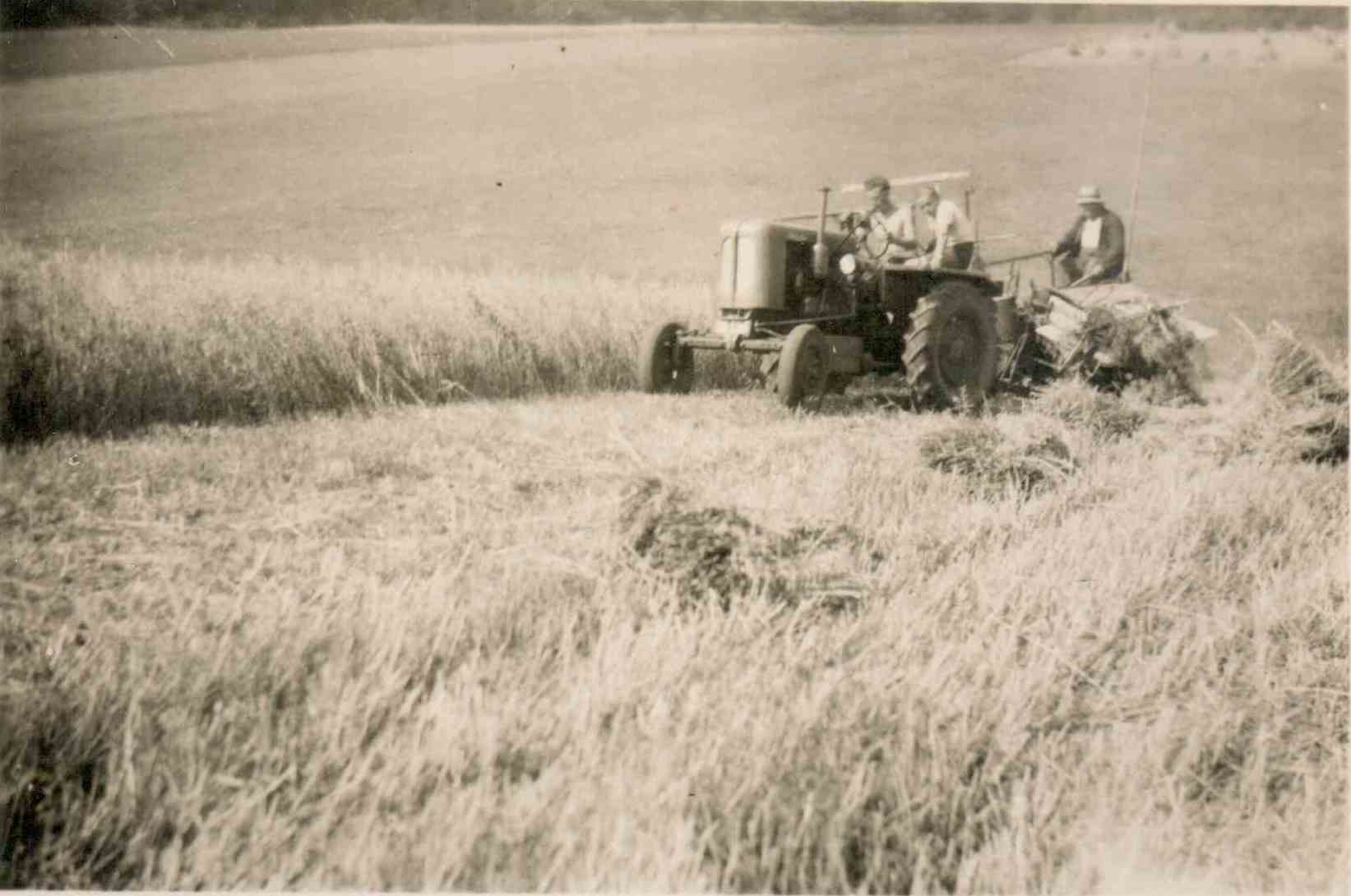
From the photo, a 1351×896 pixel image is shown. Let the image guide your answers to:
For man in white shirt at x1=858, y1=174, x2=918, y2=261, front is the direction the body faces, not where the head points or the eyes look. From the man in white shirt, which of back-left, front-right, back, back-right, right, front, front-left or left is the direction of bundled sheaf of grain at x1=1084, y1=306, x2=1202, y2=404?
back-left

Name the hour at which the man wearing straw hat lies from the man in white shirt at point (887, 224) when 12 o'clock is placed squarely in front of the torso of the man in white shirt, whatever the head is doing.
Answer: The man wearing straw hat is roughly at 6 o'clock from the man in white shirt.

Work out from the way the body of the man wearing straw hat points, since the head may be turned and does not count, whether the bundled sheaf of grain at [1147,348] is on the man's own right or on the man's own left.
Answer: on the man's own left

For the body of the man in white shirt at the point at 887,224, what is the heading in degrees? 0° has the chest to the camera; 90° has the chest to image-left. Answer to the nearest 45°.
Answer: approximately 45°

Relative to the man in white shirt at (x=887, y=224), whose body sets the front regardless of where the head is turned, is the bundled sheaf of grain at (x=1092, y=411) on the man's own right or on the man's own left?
on the man's own left

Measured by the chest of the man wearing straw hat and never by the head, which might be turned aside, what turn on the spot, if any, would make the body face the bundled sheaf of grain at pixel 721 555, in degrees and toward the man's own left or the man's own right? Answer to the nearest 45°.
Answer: approximately 45° to the man's own left

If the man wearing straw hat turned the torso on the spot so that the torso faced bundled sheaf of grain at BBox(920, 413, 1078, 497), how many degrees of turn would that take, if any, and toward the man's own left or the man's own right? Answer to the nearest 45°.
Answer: approximately 45° to the man's own left

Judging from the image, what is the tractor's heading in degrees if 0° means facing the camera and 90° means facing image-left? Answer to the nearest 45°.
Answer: approximately 45°
